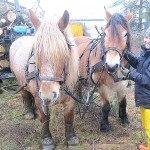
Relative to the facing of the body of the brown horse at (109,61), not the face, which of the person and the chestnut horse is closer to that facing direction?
the person

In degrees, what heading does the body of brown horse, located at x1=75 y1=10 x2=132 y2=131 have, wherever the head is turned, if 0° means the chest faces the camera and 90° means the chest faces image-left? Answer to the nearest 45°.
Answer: approximately 315°

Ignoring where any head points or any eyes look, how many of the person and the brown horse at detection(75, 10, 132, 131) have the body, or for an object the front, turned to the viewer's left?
1

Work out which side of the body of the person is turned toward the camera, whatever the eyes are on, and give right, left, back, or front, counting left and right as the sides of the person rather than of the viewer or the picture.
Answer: left

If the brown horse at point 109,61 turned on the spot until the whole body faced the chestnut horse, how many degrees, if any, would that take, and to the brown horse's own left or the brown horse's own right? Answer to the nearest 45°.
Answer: approximately 90° to the brown horse's own right
